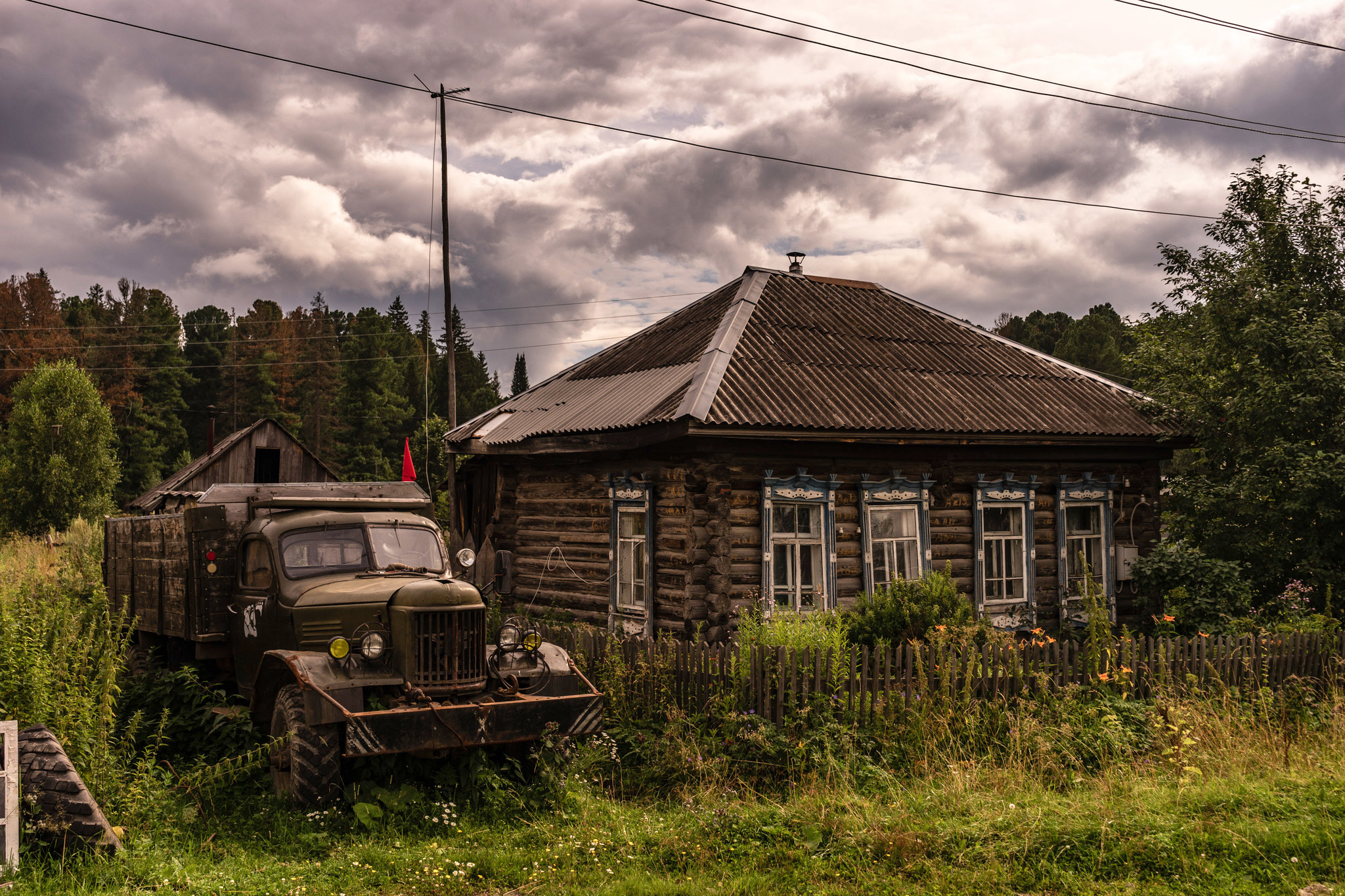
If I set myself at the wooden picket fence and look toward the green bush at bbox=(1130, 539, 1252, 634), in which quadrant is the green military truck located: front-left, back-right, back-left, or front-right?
back-left

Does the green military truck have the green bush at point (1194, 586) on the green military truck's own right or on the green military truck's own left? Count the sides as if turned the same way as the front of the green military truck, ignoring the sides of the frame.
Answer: on the green military truck's own left

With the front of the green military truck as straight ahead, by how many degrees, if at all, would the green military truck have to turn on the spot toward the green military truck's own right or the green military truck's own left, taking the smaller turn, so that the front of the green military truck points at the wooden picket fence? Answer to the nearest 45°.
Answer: approximately 45° to the green military truck's own left

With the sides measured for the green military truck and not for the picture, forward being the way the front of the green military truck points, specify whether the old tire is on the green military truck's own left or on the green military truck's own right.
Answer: on the green military truck's own right

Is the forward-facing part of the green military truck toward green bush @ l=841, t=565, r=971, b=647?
no

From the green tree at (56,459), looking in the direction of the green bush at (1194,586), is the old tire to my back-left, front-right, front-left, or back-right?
front-right

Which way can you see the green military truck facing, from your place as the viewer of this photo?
facing the viewer and to the right of the viewer

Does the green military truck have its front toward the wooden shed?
no

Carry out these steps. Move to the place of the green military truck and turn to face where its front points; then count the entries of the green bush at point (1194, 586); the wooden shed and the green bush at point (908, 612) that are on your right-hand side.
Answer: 0

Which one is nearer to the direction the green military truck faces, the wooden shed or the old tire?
the old tire
